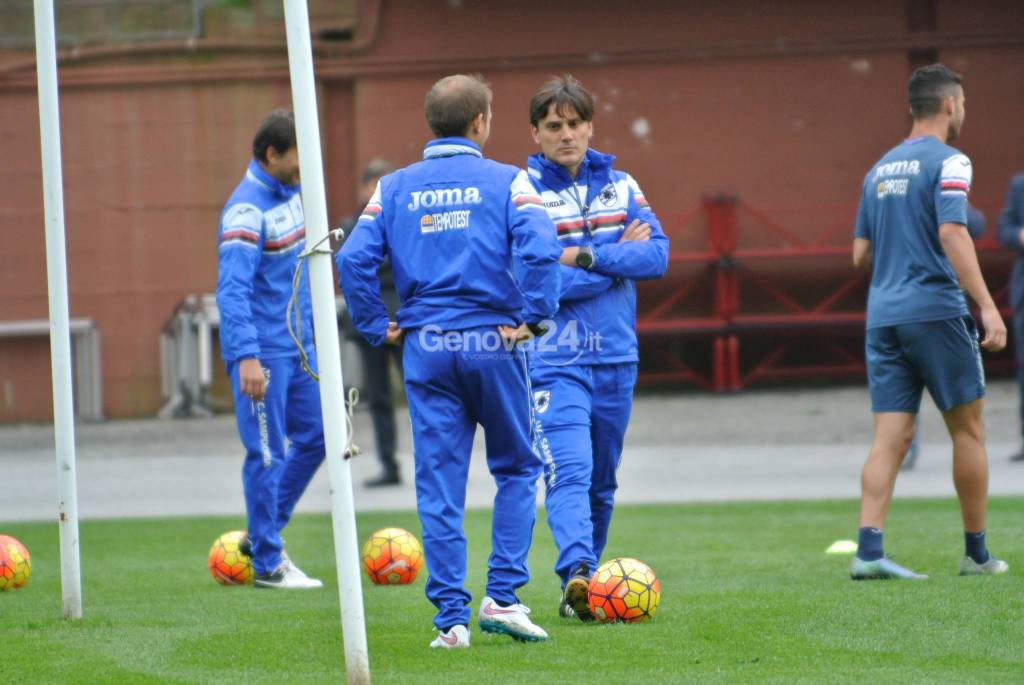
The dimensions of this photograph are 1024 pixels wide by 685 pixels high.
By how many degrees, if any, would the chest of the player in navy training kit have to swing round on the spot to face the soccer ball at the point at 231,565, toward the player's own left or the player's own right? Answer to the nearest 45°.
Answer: approximately 135° to the player's own left

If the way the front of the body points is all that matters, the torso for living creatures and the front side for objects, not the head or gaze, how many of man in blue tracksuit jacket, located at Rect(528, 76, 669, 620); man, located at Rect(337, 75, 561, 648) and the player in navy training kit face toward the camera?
1

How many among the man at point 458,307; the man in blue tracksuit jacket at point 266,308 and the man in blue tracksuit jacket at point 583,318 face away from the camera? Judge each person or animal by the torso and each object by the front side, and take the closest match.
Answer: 1

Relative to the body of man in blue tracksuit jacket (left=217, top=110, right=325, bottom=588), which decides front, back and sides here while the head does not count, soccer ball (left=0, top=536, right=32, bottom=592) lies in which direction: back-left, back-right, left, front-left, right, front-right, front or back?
back-right

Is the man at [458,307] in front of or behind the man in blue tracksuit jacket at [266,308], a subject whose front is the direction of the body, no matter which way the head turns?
in front

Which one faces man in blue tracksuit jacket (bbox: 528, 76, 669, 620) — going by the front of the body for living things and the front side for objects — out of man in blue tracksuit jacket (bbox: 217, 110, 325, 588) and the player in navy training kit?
man in blue tracksuit jacket (bbox: 217, 110, 325, 588)

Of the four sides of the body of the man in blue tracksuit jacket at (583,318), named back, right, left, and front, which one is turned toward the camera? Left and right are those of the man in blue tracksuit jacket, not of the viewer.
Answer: front

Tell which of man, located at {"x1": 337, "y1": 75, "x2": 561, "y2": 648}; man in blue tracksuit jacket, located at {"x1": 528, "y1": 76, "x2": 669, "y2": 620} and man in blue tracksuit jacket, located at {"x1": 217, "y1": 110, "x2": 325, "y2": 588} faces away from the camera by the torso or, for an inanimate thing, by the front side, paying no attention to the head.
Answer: the man

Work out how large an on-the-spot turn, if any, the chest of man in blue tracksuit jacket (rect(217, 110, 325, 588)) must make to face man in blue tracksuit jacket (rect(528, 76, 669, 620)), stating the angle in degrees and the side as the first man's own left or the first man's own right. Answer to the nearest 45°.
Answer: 0° — they already face them

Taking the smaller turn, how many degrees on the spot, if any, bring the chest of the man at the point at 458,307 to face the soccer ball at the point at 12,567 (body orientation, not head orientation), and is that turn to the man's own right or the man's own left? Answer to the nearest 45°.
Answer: approximately 45° to the man's own left

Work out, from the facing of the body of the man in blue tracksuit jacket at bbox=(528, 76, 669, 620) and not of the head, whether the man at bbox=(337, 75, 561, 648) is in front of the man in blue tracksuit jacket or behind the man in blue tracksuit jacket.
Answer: in front

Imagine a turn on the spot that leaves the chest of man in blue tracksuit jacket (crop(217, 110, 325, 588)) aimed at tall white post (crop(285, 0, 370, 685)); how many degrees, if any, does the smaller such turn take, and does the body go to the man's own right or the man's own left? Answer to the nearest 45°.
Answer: approximately 45° to the man's own right

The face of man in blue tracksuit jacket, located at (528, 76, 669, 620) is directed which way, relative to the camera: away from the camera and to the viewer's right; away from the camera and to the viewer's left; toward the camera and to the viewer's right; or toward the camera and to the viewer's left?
toward the camera and to the viewer's left

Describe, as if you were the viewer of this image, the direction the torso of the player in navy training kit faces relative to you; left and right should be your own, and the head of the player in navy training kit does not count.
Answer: facing away from the viewer and to the right of the viewer

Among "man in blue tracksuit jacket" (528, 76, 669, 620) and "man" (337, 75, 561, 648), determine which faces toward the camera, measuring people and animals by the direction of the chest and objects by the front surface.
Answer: the man in blue tracksuit jacket

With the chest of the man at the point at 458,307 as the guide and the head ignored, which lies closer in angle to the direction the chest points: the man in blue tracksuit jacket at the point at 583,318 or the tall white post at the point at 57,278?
the man in blue tracksuit jacket

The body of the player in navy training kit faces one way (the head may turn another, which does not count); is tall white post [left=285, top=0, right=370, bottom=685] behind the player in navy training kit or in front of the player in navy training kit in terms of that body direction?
behind

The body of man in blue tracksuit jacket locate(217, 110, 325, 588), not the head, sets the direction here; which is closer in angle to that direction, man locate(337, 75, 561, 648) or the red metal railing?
the man

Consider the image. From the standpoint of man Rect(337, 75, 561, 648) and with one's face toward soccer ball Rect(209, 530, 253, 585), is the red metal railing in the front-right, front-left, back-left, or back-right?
front-right

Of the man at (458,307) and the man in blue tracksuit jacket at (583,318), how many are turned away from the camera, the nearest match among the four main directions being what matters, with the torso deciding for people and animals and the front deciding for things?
1

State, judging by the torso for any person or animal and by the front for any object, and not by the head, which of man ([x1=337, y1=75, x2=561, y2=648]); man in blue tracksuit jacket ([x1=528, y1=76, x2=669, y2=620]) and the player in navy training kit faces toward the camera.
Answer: the man in blue tracksuit jacket
